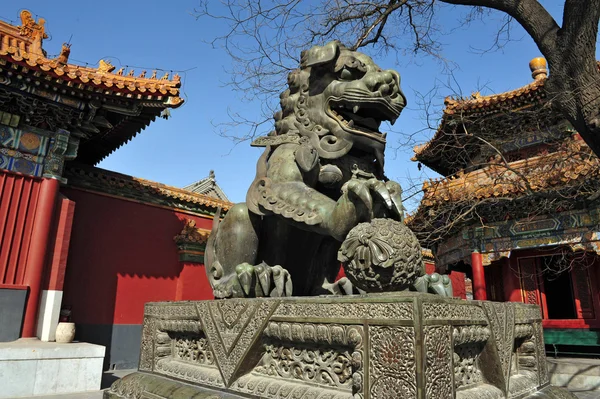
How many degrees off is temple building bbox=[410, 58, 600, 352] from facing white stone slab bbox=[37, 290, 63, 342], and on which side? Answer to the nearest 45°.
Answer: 0° — it already faces it

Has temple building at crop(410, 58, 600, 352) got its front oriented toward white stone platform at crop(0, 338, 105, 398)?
yes

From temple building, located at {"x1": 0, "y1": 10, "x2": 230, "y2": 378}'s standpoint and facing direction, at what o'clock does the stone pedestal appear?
The stone pedestal is roughly at 1 o'clock from the temple building.

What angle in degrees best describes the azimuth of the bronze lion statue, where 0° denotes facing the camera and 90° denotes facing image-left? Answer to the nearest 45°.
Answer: approximately 315°

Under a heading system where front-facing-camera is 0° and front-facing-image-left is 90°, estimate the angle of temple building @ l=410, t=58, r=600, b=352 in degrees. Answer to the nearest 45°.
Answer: approximately 45°

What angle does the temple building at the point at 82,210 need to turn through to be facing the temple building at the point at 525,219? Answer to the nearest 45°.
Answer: approximately 45° to its left

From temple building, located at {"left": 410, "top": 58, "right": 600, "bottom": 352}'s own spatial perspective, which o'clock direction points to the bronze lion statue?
The bronze lion statue is roughly at 11 o'clock from the temple building.

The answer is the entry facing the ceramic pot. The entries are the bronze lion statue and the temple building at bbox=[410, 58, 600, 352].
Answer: the temple building

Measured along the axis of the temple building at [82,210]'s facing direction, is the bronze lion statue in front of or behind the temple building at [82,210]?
in front

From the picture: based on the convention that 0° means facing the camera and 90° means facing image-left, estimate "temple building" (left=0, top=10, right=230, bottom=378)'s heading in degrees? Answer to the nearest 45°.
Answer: approximately 315°

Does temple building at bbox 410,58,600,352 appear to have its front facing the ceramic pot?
yes

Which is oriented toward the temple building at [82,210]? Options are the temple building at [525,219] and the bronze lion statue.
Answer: the temple building at [525,219]
